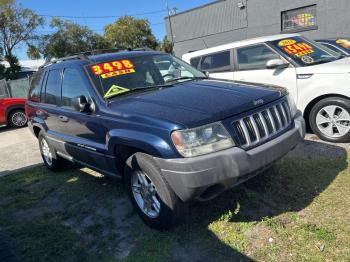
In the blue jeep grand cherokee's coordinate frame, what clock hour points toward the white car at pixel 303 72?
The white car is roughly at 9 o'clock from the blue jeep grand cherokee.

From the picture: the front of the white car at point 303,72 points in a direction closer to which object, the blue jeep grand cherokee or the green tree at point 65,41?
the blue jeep grand cherokee

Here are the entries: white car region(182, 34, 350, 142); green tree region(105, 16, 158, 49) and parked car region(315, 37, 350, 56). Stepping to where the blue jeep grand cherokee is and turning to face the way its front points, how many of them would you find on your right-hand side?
0

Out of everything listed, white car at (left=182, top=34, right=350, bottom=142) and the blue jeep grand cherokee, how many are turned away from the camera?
0

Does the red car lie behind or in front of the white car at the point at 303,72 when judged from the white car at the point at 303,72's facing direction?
behind

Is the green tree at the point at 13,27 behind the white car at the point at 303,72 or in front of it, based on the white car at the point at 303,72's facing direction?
behind

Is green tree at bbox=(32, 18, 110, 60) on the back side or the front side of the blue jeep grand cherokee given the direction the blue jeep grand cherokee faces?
on the back side

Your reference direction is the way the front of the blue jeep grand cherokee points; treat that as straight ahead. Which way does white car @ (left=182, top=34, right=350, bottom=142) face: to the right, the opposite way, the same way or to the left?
the same way

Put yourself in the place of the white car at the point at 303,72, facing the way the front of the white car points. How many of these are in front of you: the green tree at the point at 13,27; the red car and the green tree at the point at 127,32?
0

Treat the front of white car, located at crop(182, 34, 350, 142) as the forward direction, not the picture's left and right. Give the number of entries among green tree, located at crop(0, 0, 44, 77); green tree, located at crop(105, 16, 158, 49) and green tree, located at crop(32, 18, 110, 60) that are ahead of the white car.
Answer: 0

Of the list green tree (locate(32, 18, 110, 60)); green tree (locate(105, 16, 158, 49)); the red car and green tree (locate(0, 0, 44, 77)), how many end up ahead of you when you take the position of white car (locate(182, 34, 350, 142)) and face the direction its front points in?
0

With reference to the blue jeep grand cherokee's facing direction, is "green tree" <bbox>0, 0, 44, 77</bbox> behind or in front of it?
behind

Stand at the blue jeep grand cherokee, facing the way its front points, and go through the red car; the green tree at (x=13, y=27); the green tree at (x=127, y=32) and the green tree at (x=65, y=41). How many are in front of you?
0

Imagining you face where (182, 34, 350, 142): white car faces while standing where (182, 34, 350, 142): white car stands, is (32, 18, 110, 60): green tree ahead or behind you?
behind

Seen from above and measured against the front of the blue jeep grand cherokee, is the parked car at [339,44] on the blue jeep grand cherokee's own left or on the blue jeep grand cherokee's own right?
on the blue jeep grand cherokee's own left

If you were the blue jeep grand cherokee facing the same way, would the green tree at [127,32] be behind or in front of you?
behind

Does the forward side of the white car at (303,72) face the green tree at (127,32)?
no

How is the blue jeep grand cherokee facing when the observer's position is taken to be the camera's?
facing the viewer and to the right of the viewer
